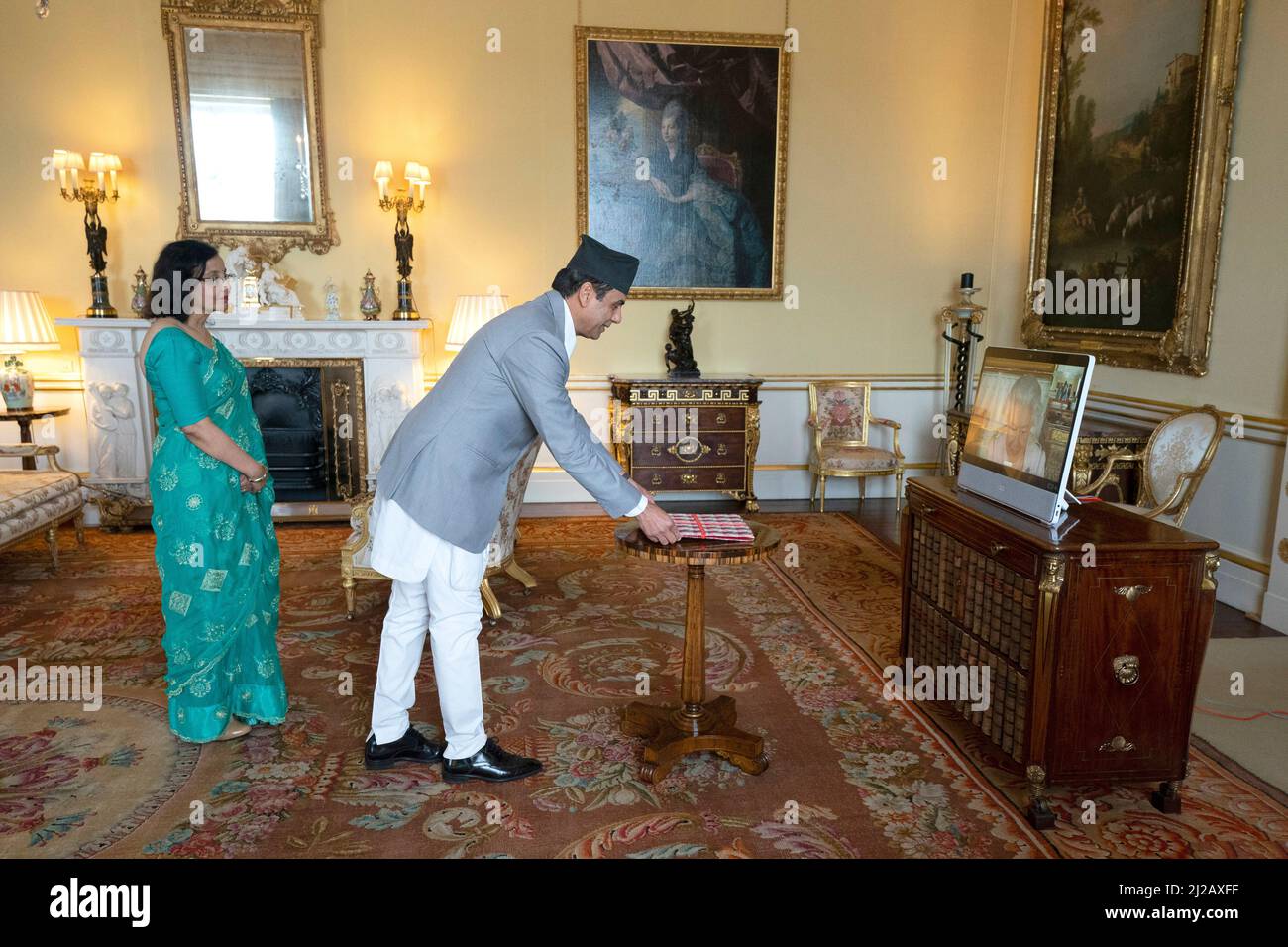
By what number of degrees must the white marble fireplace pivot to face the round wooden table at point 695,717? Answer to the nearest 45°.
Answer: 0° — it already faces it

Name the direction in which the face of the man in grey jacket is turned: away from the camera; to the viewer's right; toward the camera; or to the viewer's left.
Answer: to the viewer's right

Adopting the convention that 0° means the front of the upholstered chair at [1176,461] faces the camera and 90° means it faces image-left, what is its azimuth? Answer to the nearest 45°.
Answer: approximately 45°

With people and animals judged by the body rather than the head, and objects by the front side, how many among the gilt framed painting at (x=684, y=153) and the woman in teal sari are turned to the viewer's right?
1

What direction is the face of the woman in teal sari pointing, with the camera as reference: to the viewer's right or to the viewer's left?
to the viewer's right

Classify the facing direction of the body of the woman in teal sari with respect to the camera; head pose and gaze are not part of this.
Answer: to the viewer's right

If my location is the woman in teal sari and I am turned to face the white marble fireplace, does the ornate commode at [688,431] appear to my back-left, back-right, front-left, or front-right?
front-right

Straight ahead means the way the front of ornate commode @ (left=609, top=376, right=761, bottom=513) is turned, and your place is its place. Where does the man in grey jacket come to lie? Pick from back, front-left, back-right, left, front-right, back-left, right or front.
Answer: front

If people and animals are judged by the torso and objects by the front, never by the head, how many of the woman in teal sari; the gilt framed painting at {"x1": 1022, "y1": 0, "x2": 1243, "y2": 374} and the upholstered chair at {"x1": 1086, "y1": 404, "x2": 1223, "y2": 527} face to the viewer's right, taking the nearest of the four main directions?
1

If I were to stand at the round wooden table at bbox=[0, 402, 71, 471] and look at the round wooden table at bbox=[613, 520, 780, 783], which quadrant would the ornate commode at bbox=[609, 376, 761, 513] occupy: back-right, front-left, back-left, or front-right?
front-left

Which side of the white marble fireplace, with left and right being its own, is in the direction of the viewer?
front

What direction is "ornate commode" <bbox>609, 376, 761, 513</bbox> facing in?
toward the camera

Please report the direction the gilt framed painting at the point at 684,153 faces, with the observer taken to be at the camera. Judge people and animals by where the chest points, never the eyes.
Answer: facing the viewer

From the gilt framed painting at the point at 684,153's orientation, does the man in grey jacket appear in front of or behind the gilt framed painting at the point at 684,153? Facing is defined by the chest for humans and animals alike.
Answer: in front
